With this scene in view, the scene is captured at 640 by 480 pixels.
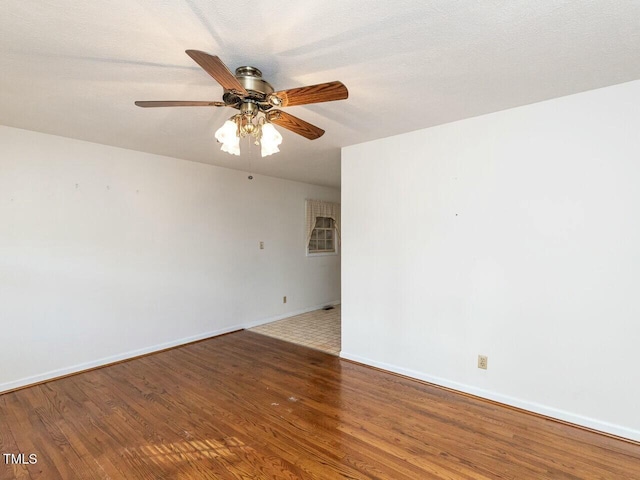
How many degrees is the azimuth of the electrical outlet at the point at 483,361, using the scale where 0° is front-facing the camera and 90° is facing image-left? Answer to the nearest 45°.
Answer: approximately 0°

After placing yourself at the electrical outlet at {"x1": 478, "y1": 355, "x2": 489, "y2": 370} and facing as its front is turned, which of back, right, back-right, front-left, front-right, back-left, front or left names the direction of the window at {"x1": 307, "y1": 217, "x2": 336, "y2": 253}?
back-right

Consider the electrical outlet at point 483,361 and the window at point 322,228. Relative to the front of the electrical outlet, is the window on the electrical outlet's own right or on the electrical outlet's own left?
on the electrical outlet's own right
